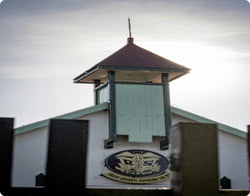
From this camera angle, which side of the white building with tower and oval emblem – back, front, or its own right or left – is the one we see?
front
